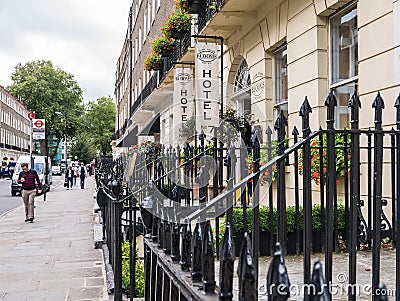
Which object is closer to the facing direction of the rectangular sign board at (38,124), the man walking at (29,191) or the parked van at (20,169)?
the man walking

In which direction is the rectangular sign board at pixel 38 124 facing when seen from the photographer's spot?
facing the viewer

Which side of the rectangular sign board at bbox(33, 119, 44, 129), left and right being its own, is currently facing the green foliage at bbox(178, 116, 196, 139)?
front

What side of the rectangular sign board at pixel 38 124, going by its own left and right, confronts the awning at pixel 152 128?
left

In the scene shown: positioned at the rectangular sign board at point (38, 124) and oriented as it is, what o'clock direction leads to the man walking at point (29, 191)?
The man walking is roughly at 12 o'clock from the rectangular sign board.

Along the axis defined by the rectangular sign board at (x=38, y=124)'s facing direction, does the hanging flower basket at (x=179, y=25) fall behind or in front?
in front

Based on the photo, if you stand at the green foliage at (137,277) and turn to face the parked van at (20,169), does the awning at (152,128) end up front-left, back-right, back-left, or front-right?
front-right

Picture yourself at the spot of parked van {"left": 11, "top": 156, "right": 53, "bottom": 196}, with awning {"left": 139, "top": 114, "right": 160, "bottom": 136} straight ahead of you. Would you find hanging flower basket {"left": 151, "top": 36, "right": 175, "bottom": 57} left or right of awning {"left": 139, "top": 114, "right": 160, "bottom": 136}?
right

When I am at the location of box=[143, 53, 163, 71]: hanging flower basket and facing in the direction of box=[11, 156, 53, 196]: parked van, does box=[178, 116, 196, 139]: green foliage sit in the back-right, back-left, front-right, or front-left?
back-left

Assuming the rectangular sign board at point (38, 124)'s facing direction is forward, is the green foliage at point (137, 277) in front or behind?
in front
